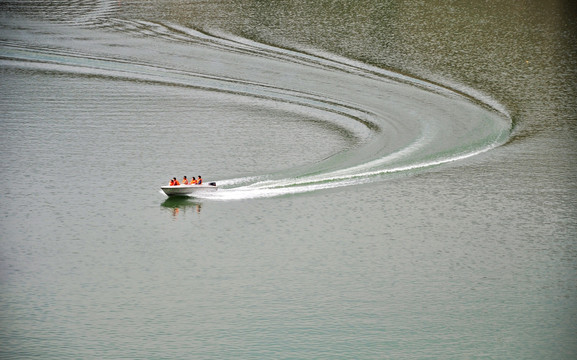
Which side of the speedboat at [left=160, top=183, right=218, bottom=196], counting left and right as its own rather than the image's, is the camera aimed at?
left
